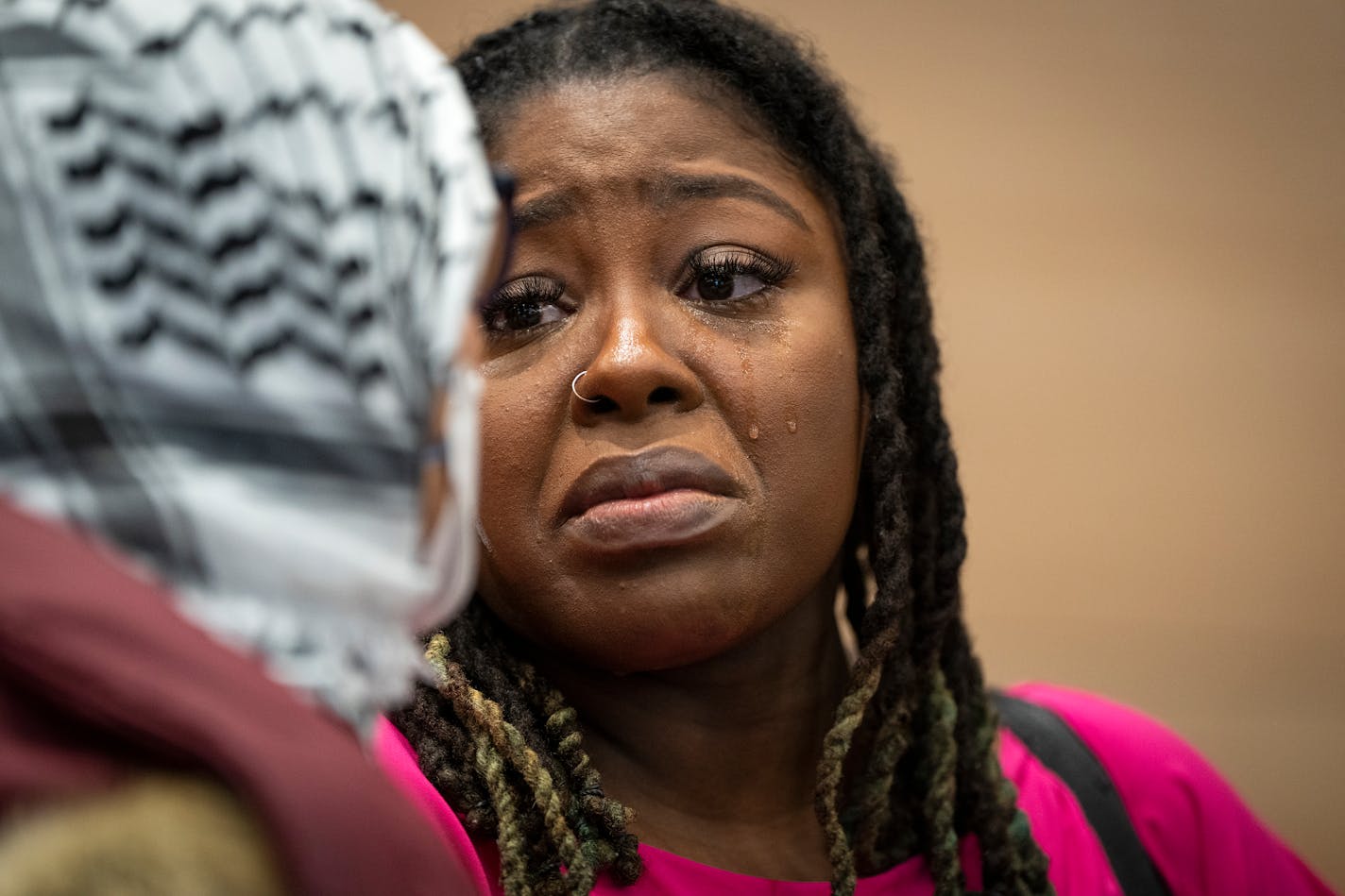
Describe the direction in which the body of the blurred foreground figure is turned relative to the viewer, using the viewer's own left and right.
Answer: facing away from the viewer and to the right of the viewer
